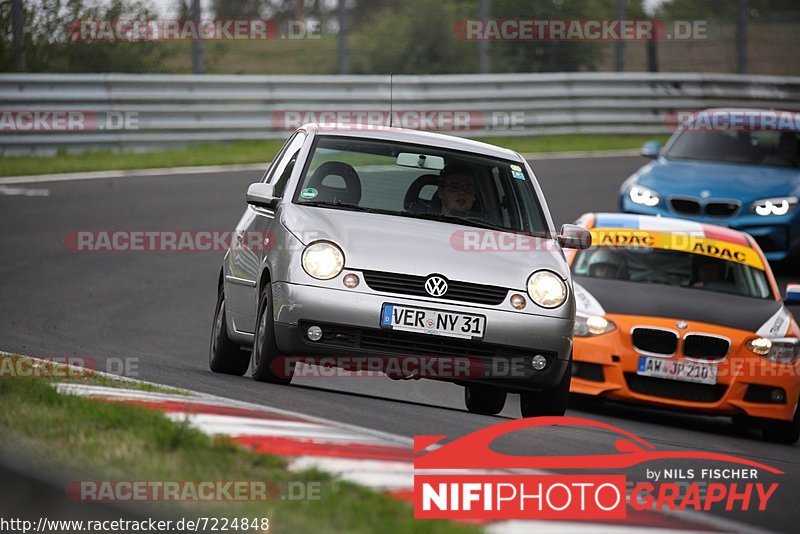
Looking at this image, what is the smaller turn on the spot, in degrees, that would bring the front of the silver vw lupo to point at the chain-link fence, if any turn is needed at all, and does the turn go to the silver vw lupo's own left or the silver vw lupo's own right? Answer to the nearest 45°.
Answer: approximately 180°

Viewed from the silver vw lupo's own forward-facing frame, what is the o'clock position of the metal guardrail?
The metal guardrail is roughly at 6 o'clock from the silver vw lupo.

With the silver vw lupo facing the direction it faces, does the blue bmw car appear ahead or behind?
behind

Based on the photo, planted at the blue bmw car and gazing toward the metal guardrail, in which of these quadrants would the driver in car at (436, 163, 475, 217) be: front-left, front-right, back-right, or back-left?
back-left

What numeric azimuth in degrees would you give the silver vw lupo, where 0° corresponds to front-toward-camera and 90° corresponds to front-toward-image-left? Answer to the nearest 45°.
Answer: approximately 0°
